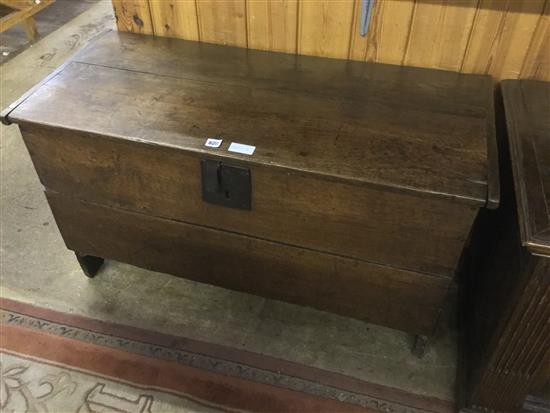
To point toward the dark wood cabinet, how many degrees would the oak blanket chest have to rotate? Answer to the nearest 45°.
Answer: approximately 45° to its left

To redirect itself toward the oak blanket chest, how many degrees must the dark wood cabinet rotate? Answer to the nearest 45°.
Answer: approximately 90° to its right

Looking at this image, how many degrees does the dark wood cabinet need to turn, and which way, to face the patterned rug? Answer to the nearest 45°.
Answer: approximately 45° to its right

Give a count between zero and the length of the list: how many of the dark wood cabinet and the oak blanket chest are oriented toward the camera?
2

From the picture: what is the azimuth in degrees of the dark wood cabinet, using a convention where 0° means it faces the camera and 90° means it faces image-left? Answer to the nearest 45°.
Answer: approximately 0°

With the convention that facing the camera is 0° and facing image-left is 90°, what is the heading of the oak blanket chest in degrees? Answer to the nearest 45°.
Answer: approximately 0°
